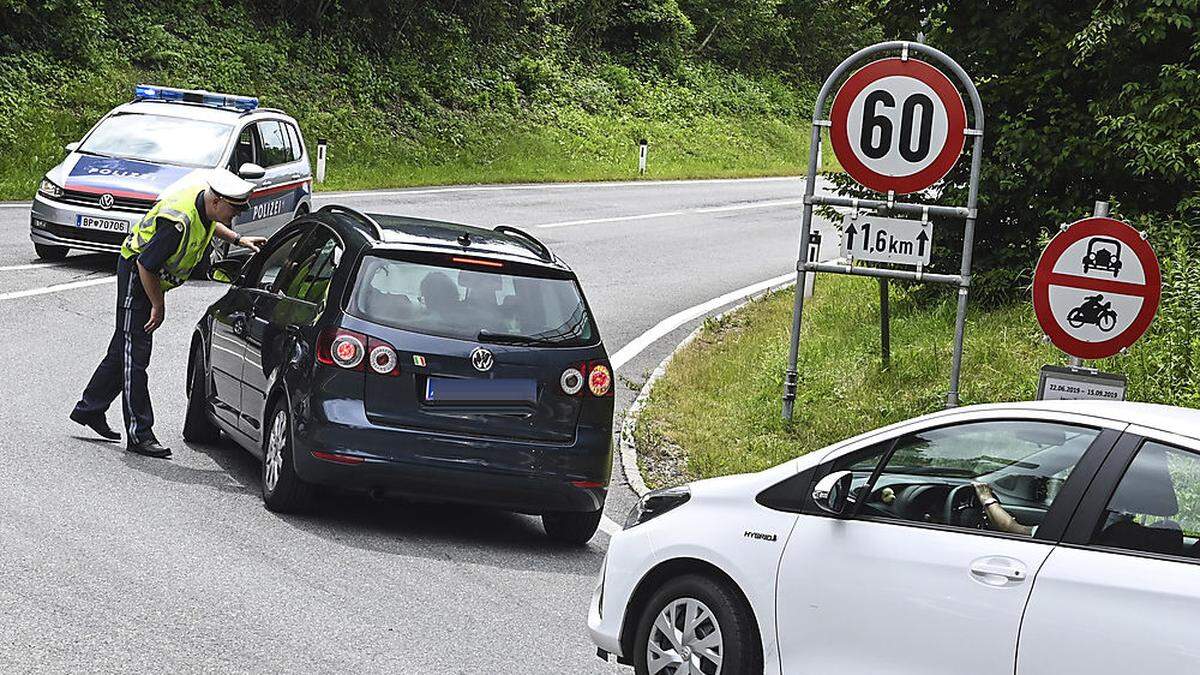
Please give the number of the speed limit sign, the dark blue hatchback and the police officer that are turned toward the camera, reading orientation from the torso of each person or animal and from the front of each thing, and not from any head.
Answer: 1

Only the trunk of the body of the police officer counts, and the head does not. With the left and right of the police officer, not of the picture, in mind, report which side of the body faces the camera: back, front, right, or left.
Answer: right

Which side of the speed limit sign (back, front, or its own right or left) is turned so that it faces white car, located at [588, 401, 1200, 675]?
front

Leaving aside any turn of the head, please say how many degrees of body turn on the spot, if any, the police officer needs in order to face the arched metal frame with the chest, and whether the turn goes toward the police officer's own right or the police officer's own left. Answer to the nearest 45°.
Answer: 0° — they already face it

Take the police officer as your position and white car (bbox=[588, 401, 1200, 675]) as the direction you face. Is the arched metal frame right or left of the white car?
left

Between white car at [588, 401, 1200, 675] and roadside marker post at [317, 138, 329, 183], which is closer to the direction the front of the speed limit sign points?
the white car

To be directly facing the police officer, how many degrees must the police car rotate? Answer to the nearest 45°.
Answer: approximately 45° to its left

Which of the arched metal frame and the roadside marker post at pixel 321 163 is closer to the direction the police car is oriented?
the arched metal frame

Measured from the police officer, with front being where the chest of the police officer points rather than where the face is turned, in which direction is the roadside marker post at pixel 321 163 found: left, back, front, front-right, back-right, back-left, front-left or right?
left

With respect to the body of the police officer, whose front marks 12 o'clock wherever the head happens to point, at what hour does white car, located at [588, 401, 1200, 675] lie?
The white car is roughly at 2 o'clock from the police officer.

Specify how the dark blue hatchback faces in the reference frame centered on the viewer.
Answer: facing away from the viewer and to the left of the viewer

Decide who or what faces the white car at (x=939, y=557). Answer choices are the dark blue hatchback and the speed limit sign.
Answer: the speed limit sign

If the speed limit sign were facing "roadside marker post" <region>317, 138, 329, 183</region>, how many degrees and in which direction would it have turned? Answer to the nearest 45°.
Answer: approximately 135° to its right

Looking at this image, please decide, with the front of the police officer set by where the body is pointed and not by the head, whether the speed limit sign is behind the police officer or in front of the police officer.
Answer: in front

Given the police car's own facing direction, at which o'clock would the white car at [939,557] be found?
The white car is roughly at 10 o'clock from the police car.

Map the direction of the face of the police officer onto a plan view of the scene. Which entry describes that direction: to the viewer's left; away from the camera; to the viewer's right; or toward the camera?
to the viewer's right
